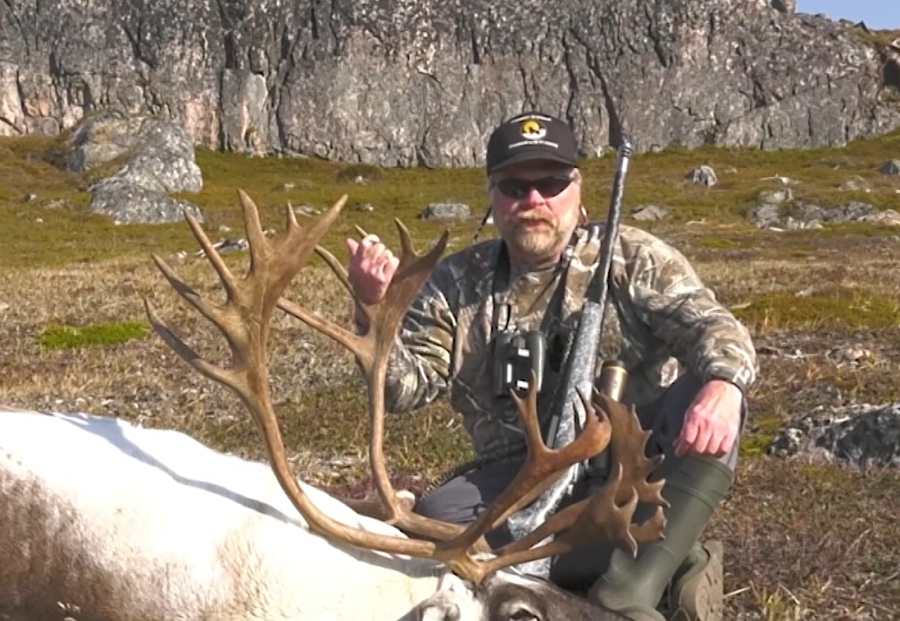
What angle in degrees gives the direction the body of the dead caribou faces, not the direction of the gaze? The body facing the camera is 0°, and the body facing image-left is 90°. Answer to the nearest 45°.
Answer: approximately 270°

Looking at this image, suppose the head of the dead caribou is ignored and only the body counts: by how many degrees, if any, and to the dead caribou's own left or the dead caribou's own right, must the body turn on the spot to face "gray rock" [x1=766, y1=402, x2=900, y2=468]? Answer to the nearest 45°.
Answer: approximately 45° to the dead caribou's own left
